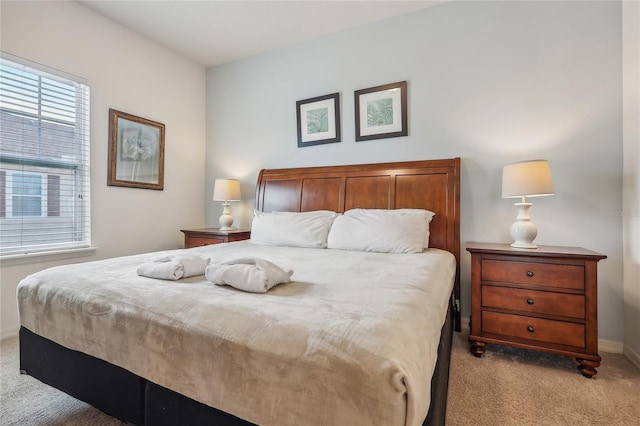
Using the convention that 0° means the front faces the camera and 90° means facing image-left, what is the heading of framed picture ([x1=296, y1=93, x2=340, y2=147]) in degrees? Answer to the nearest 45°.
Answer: approximately 45°

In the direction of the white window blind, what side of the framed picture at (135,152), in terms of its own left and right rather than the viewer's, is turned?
right

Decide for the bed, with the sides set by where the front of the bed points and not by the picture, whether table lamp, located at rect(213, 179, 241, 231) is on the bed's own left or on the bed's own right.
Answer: on the bed's own right

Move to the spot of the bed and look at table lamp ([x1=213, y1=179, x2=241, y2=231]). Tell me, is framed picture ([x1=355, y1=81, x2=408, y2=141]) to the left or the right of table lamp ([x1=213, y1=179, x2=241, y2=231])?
right

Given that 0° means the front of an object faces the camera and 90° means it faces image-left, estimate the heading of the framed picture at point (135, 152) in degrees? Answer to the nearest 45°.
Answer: approximately 315°

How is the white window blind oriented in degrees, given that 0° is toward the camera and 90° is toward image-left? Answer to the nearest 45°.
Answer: approximately 315°
